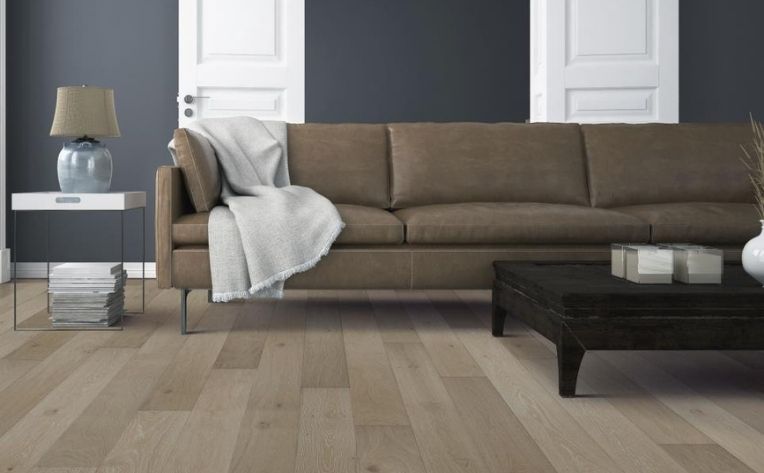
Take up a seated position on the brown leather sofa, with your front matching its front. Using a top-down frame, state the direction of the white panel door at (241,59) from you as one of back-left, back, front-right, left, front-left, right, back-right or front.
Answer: back-right

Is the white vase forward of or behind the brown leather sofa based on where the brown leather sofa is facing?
forward

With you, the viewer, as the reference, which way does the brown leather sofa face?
facing the viewer

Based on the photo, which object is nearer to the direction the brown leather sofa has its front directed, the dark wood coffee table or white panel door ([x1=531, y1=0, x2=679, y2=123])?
the dark wood coffee table

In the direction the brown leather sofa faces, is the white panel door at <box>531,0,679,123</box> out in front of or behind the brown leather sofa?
behind

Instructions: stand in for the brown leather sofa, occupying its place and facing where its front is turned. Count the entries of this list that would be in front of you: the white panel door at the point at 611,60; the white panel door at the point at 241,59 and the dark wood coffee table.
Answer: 1

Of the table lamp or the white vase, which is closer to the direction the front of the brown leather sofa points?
the white vase

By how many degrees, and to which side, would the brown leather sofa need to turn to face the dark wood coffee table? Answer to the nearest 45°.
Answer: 0° — it already faces it

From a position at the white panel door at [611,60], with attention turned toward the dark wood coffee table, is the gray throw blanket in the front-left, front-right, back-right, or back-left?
front-right
